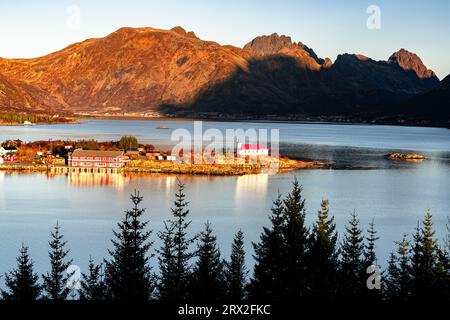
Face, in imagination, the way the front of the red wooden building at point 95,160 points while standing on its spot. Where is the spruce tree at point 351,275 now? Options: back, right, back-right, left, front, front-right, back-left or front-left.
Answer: front

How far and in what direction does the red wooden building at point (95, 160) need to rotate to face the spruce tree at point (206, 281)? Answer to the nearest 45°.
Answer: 0° — it already faces it

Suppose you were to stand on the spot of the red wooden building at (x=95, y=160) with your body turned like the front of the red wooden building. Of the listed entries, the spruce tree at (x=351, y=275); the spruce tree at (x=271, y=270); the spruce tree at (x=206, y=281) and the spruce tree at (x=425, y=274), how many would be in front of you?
4

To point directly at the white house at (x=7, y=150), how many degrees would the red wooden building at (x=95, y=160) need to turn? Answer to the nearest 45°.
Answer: approximately 135° to its right

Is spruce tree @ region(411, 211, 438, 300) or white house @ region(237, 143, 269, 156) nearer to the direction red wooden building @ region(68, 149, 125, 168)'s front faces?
the spruce tree

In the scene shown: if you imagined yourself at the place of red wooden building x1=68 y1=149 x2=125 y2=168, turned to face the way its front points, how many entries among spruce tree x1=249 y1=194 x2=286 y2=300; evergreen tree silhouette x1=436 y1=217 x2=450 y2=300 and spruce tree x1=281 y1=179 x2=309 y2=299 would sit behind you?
0

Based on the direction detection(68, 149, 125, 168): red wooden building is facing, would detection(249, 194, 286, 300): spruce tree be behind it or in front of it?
in front

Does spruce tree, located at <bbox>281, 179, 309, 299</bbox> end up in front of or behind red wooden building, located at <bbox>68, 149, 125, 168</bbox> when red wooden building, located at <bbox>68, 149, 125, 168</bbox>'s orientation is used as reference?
in front

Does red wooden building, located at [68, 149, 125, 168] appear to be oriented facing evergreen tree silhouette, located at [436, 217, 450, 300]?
yes

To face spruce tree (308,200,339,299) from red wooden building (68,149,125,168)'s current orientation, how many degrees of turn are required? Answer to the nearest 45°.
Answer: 0° — it already faces it

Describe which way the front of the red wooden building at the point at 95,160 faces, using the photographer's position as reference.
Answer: facing the viewer

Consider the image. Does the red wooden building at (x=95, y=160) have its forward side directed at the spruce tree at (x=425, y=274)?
yes

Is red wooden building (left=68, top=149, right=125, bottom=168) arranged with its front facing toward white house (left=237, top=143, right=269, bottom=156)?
no

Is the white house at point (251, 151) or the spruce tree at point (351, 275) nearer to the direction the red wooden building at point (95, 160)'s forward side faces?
the spruce tree

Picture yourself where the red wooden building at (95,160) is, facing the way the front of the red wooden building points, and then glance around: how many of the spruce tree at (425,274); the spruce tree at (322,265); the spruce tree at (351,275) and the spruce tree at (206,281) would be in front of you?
4

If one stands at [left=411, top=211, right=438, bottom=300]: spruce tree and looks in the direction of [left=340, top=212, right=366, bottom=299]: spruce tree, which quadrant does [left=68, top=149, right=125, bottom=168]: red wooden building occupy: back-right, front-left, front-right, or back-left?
front-right
